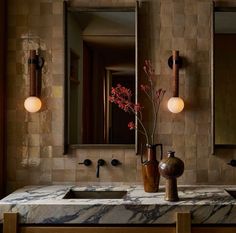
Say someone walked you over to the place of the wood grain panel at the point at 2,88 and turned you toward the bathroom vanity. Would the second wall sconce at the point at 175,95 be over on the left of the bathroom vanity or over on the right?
left

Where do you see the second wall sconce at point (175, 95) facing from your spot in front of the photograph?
facing the viewer

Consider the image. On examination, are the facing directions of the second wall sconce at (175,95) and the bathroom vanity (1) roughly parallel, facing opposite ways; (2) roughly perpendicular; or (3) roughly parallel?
roughly parallel

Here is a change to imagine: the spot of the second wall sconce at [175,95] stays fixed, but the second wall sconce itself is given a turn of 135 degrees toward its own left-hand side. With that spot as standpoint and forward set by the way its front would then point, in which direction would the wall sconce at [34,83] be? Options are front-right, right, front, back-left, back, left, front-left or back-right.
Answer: back-left

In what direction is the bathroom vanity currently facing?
toward the camera

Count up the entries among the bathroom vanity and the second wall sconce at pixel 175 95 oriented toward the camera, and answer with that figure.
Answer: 2
